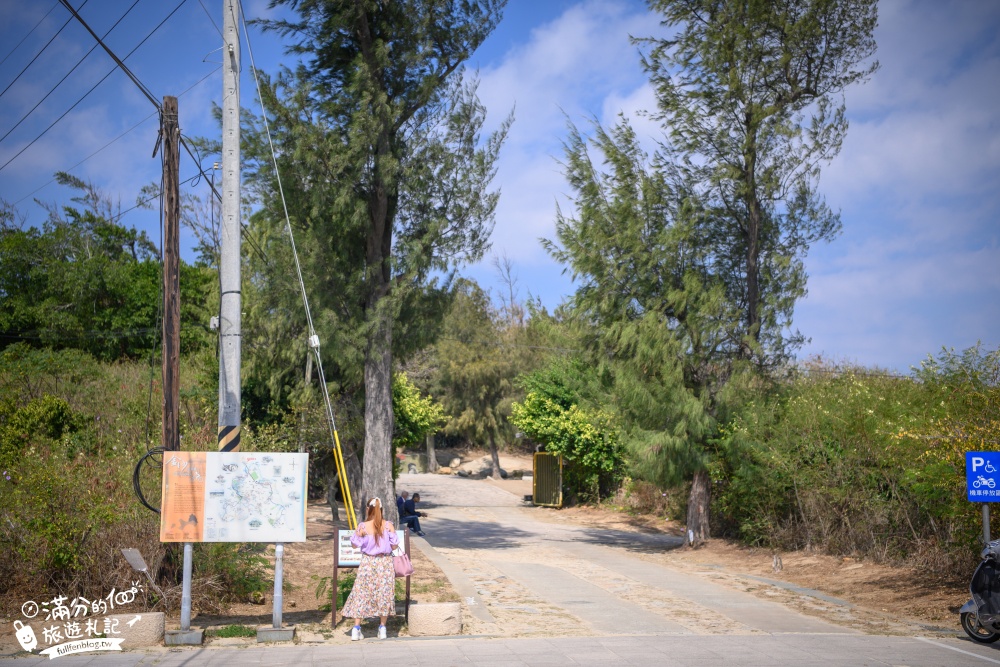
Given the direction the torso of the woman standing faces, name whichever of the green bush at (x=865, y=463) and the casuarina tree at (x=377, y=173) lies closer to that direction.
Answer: the casuarina tree

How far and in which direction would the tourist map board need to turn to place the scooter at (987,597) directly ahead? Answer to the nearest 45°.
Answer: approximately 90° to its left

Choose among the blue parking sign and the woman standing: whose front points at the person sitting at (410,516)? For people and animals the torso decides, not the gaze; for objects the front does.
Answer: the woman standing

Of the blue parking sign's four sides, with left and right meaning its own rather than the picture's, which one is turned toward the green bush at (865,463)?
back

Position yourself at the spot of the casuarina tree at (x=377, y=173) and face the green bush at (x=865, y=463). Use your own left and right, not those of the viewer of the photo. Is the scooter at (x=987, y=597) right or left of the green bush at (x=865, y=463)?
right

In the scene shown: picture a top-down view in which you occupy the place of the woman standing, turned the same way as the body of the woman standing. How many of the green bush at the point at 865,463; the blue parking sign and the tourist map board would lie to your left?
1

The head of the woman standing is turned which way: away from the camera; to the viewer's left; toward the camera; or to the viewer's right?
away from the camera

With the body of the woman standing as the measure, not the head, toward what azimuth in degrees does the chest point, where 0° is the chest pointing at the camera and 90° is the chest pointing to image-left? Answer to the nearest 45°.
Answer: approximately 180°

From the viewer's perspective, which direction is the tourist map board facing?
toward the camera

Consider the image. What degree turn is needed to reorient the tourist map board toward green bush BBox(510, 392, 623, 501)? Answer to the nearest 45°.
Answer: approximately 135° to its left

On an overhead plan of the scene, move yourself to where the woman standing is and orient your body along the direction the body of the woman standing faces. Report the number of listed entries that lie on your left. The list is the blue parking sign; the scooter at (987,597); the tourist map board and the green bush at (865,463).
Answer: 1

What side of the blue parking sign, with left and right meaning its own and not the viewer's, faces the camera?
front

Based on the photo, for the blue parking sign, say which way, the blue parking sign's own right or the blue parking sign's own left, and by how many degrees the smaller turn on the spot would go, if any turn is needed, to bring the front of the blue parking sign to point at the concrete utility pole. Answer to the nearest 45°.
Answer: approximately 45° to the blue parking sign's own right

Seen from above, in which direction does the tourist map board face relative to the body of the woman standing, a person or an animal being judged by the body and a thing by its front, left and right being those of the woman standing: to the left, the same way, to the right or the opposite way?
the opposite way
